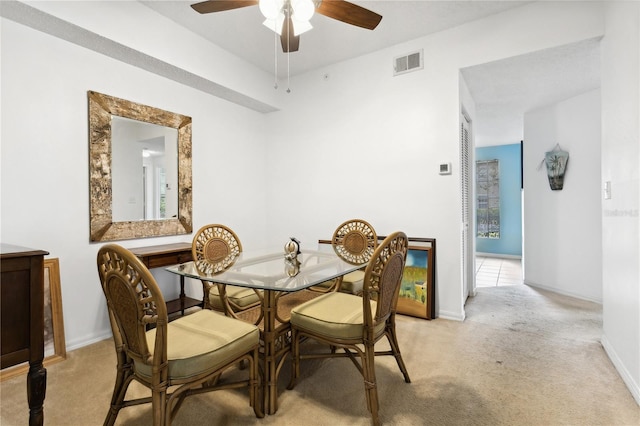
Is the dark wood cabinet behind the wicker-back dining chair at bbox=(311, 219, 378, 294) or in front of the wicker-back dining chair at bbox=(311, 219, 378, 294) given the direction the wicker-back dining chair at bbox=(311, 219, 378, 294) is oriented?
in front

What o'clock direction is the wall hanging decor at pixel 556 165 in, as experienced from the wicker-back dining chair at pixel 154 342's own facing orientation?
The wall hanging decor is roughly at 1 o'clock from the wicker-back dining chair.

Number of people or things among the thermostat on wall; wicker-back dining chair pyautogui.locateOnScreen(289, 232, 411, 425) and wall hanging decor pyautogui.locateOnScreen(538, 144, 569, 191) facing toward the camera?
2

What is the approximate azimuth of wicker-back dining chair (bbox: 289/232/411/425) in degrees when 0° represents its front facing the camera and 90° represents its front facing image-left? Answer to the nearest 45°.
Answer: approximately 135°

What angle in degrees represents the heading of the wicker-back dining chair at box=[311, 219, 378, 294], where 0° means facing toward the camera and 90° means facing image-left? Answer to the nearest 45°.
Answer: approximately 45°

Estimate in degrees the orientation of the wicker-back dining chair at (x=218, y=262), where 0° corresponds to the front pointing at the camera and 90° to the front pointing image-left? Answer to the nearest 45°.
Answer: approximately 315°

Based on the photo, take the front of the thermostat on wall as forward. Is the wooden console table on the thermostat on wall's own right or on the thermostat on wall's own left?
on the thermostat on wall's own right

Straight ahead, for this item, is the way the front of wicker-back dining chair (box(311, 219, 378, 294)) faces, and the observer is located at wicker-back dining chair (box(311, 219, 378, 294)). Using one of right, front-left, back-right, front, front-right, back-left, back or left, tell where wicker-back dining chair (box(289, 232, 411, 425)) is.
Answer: front-left

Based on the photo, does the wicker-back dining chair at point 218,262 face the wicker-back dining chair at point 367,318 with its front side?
yes

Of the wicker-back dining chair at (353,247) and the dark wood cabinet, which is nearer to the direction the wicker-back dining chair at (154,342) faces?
the wicker-back dining chair

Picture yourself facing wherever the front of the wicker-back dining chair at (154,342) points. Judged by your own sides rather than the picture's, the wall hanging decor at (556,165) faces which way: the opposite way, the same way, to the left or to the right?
the opposite way

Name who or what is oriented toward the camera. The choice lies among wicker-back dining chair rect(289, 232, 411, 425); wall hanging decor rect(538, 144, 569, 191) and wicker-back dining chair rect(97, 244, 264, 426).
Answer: the wall hanging decor
